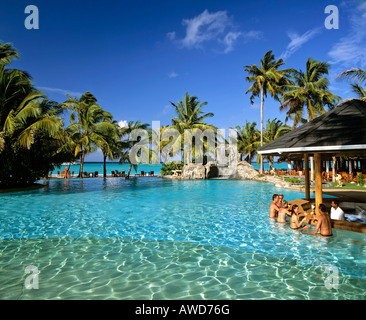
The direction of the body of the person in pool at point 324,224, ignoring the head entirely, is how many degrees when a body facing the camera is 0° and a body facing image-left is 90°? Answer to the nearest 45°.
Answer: approximately 135°

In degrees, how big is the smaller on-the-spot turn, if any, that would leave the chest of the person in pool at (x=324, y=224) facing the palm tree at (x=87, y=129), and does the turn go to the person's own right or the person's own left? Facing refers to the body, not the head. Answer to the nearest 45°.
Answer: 0° — they already face it

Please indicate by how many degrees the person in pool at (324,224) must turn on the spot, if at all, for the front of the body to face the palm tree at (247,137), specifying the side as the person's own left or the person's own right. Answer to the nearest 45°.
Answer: approximately 45° to the person's own right

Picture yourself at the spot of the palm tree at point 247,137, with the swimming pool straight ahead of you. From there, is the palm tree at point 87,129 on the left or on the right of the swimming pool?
right
